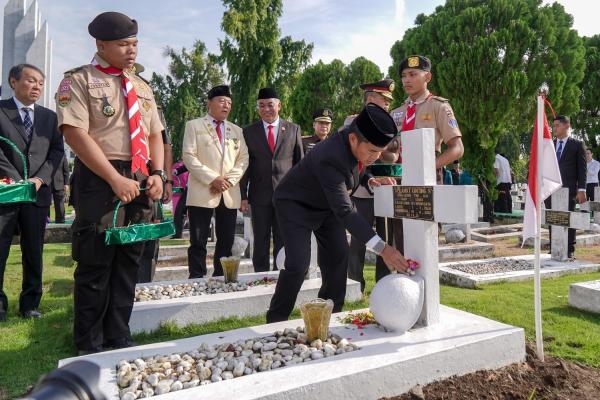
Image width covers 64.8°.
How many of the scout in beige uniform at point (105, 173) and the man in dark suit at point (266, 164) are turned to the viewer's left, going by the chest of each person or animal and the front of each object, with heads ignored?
0

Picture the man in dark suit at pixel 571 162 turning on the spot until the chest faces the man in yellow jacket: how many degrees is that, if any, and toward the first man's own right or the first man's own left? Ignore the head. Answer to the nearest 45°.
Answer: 0° — they already face them

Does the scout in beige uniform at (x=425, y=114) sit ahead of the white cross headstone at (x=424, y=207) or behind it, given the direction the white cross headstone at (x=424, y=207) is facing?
behind

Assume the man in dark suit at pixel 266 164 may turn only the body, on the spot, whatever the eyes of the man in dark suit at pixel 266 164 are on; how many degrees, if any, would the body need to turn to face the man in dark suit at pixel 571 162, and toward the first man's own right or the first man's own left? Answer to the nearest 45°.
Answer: approximately 90° to the first man's own left

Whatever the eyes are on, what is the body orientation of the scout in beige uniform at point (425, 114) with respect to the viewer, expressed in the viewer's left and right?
facing the viewer and to the left of the viewer

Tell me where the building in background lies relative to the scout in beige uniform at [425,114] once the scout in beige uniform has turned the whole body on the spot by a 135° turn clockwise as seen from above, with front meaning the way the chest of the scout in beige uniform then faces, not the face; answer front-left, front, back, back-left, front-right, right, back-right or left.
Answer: front-left

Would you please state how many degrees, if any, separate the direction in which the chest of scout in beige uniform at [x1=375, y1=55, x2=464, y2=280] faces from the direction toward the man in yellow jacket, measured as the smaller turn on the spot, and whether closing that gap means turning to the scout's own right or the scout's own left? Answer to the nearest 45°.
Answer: approximately 45° to the scout's own right

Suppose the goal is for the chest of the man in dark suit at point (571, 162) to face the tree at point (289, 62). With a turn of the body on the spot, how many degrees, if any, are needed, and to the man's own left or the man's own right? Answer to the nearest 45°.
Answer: approximately 90° to the man's own right

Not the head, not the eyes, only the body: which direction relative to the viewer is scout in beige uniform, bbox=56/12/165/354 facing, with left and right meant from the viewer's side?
facing the viewer and to the right of the viewer

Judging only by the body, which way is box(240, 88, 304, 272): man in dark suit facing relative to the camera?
toward the camera

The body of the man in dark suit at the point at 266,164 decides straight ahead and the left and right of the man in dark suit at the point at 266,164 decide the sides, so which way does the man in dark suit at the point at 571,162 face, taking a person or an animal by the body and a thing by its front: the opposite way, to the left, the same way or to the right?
to the right

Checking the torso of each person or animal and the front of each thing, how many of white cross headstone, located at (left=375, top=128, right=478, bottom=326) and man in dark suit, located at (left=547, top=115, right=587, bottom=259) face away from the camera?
0
